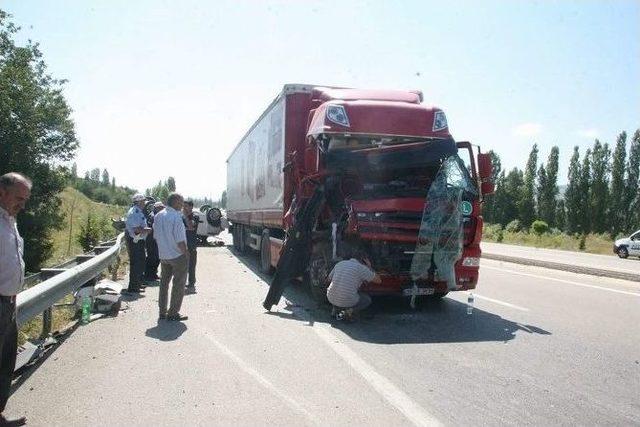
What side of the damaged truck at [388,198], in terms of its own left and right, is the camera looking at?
front

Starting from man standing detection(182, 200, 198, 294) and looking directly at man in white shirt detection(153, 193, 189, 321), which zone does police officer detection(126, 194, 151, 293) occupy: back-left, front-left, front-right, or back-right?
front-right

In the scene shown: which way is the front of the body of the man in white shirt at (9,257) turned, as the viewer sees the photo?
to the viewer's right

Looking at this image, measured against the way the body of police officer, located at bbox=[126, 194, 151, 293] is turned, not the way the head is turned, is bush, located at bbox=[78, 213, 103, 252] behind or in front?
behind

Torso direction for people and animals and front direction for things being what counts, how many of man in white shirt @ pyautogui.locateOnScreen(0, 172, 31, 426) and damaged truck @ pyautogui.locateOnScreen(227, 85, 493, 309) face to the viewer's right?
1

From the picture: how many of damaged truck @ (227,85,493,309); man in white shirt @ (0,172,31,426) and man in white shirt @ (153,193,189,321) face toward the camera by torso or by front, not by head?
1

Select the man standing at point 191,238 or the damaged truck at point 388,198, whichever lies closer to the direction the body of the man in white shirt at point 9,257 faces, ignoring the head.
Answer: the damaged truck

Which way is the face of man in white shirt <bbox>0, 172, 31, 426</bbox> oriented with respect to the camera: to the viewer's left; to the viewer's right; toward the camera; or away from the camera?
to the viewer's right

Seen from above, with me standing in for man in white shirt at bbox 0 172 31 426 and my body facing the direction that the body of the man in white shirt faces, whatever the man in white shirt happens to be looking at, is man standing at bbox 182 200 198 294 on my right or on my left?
on my left

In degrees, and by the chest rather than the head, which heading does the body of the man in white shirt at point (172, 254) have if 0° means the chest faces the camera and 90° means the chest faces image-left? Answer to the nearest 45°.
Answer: approximately 225°
